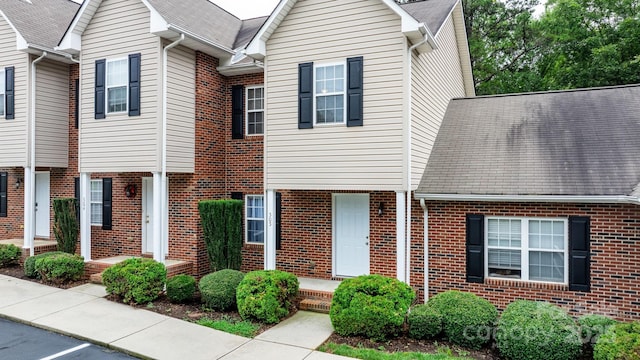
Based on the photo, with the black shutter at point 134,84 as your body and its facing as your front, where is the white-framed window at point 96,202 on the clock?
The white-framed window is roughly at 4 o'clock from the black shutter.

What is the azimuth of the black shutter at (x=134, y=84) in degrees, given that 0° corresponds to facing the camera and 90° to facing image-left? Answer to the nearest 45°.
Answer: approximately 45°

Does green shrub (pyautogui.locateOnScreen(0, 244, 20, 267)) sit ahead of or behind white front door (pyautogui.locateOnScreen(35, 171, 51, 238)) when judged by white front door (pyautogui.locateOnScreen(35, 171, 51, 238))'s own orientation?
ahead

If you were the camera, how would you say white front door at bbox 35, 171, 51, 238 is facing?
facing the viewer and to the left of the viewer

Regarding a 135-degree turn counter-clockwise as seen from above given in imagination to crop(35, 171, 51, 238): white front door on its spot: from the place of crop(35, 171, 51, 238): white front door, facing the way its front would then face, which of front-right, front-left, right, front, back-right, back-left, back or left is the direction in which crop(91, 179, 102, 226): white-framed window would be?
front-right

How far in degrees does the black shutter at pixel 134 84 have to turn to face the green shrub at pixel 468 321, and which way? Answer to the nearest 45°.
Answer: approximately 90° to its left

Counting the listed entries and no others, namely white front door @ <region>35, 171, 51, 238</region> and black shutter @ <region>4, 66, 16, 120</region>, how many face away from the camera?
0

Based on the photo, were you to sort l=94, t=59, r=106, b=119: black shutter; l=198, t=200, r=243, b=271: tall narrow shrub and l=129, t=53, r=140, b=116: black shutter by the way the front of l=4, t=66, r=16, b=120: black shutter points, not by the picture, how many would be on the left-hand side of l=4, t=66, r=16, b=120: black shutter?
3

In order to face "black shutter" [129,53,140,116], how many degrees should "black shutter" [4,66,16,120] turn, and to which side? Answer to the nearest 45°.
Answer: approximately 90° to its left

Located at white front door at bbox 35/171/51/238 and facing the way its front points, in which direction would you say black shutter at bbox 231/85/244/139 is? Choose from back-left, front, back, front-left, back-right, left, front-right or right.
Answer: left
